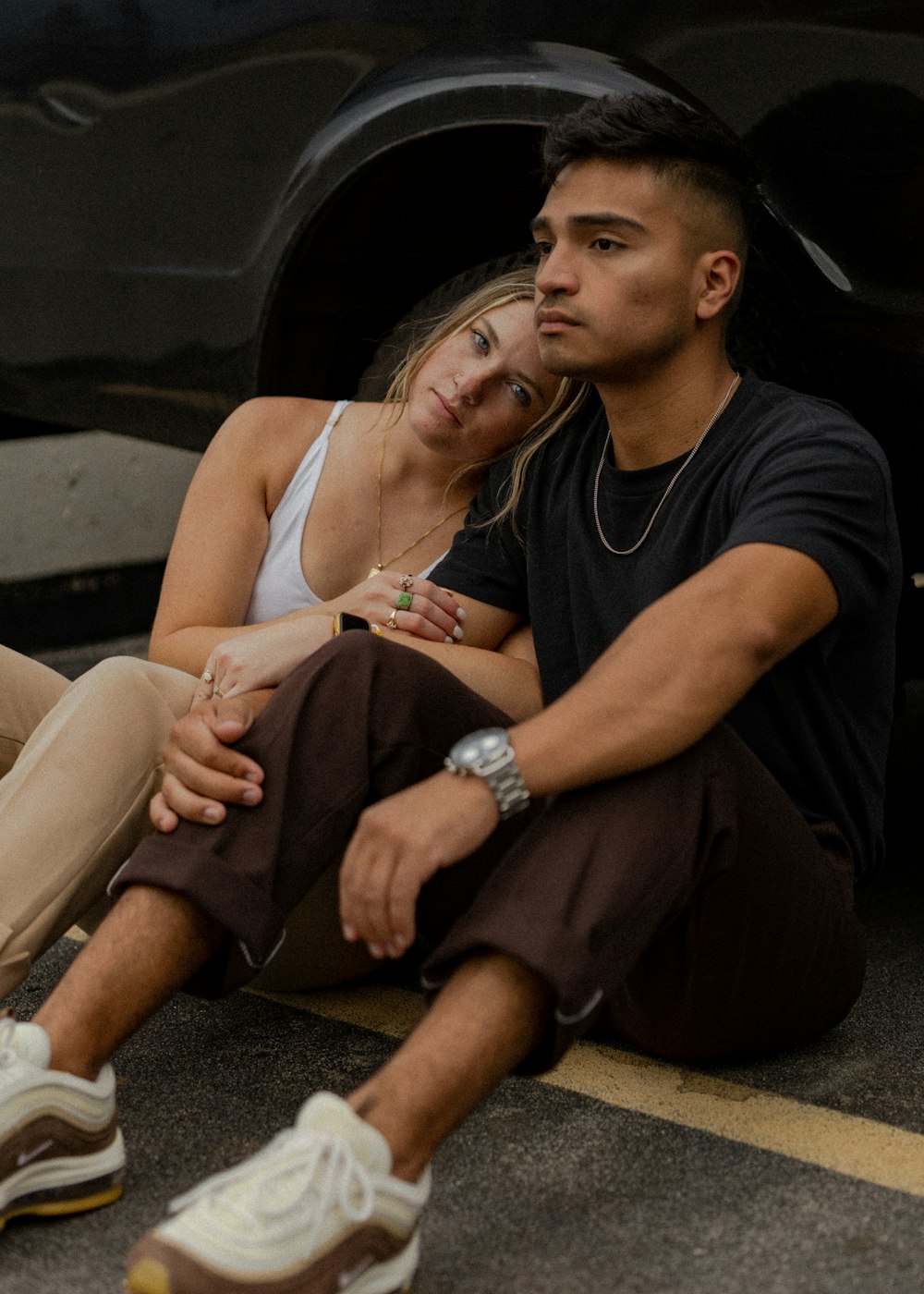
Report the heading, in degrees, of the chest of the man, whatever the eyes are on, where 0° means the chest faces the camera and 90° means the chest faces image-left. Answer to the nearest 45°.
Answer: approximately 45°

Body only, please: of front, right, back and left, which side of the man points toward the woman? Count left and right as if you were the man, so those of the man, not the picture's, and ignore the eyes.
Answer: right

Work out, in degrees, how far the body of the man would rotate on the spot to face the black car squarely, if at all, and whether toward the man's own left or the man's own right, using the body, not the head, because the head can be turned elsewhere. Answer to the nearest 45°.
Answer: approximately 135° to the man's own right
